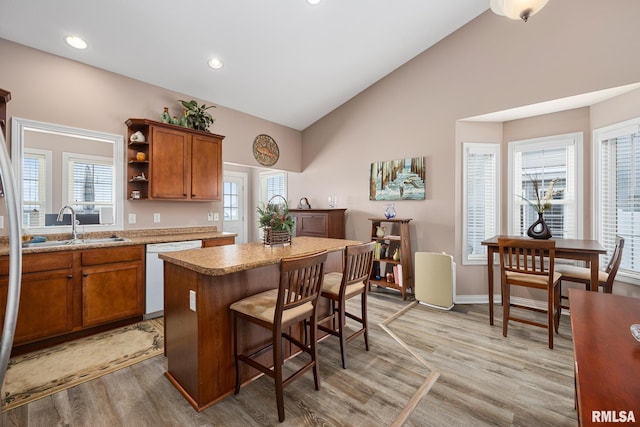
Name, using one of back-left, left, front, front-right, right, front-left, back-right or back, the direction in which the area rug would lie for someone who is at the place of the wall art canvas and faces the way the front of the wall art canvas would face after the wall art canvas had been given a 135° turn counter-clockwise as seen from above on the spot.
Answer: back-right

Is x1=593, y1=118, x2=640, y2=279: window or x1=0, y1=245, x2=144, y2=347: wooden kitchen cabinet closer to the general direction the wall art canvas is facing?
the wooden kitchen cabinet

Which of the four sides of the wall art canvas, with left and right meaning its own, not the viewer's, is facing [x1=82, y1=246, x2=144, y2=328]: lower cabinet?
front

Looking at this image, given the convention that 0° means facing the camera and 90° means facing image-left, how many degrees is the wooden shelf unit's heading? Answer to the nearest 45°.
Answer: approximately 45°

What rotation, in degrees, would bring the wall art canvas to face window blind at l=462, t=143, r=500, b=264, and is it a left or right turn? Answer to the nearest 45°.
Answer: approximately 135° to its left

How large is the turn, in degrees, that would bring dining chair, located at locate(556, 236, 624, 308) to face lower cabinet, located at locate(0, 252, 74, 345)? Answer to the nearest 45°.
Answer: approximately 45° to its left

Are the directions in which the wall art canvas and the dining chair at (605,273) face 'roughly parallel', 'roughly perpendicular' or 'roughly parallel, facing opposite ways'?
roughly perpendicular

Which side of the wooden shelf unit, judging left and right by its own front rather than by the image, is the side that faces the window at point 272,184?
right

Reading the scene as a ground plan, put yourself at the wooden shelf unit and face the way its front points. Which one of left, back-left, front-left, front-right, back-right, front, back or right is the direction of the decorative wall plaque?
front-right

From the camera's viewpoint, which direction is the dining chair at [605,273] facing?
to the viewer's left

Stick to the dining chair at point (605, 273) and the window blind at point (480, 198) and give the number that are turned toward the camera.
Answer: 1

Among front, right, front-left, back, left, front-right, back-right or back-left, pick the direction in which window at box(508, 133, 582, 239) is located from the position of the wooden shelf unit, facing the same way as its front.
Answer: back-left

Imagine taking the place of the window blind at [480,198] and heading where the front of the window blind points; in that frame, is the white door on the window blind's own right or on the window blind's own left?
on the window blind's own right

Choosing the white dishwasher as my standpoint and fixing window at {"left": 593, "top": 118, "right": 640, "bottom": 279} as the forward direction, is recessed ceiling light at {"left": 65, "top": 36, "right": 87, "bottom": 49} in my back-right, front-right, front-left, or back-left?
back-right
